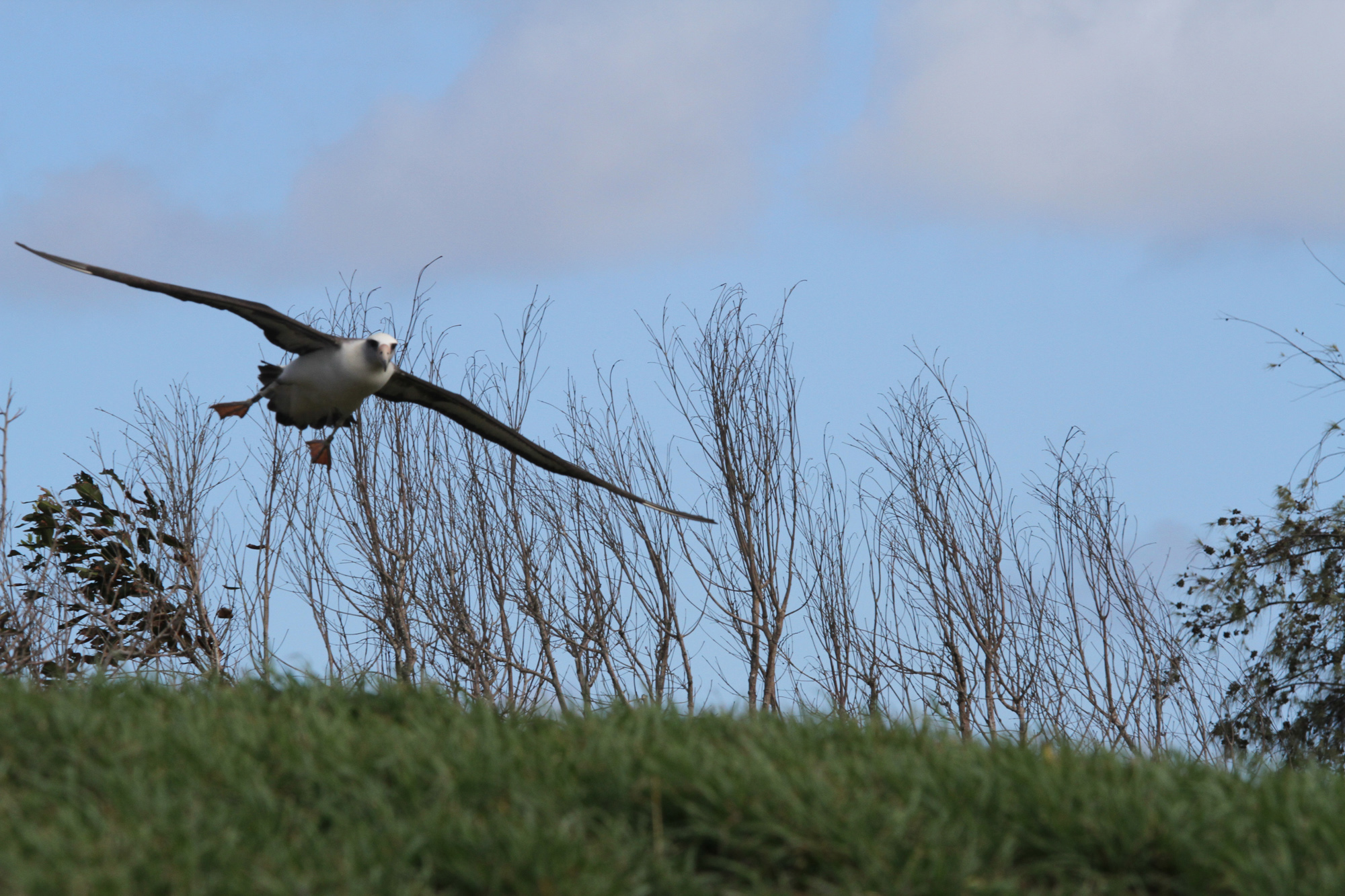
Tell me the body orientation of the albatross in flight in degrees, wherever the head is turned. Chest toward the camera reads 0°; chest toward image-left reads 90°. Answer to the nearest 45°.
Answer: approximately 315°
